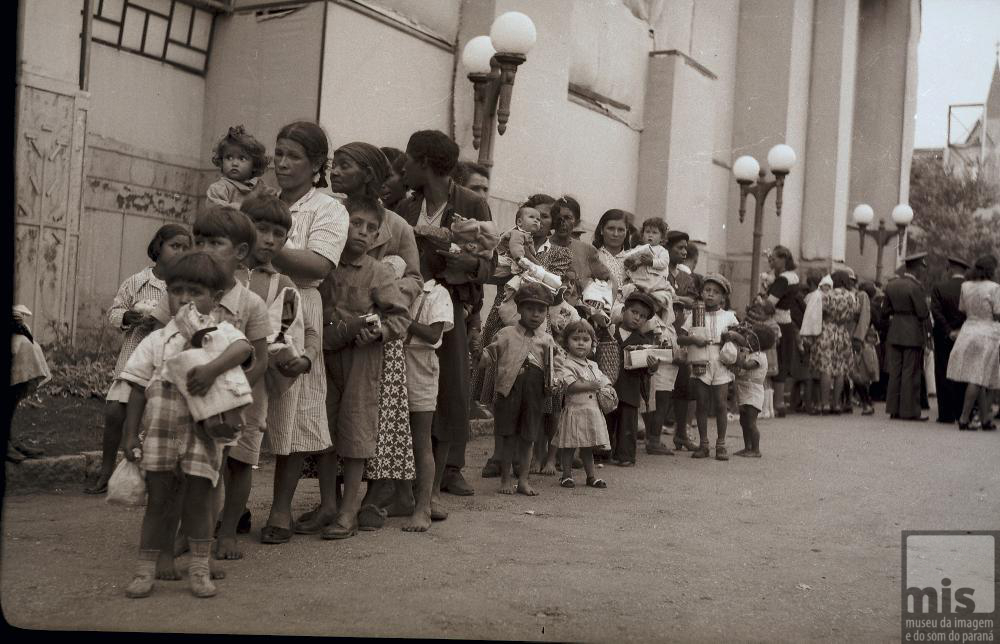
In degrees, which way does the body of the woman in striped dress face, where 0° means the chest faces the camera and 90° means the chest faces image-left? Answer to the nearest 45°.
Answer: approximately 45°

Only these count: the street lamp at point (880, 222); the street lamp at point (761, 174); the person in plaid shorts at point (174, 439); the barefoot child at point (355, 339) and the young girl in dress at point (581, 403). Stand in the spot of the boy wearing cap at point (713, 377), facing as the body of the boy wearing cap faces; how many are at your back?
2

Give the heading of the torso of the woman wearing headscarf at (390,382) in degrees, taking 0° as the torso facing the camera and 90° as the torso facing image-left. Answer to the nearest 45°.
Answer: approximately 45°

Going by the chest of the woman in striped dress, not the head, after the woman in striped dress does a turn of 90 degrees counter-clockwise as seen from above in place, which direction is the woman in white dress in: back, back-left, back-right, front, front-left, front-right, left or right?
left

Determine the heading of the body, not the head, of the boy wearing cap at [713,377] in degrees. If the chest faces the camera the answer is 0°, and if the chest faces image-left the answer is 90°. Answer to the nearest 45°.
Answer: approximately 0°

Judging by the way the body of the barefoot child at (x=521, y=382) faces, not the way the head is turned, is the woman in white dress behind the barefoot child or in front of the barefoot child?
behind

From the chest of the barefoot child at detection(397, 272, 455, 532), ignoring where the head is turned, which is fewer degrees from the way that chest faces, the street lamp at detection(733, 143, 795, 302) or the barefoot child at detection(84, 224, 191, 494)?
the barefoot child

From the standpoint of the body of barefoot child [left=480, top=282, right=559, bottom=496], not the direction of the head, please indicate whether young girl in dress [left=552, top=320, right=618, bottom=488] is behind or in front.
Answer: behind
